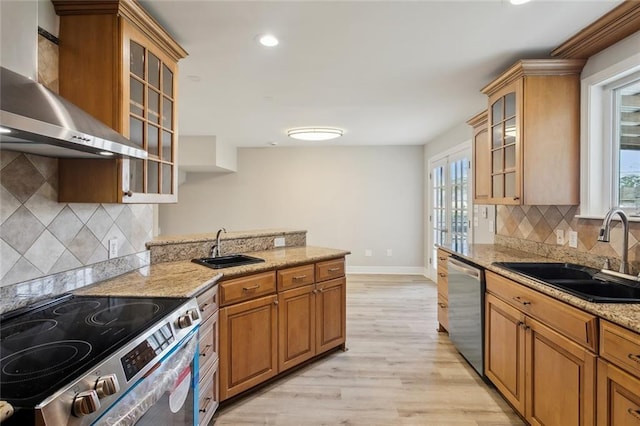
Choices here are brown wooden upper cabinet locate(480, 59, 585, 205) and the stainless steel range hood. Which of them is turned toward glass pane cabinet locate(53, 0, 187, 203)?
the brown wooden upper cabinet

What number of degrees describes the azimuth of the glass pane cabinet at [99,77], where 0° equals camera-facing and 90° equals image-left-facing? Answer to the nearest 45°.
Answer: approximately 315°

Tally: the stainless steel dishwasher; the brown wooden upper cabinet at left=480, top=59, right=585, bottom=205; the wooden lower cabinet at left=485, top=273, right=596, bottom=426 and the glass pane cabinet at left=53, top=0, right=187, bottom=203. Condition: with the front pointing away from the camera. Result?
0

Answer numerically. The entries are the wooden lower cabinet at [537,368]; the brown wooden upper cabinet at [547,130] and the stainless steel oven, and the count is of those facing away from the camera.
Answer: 0

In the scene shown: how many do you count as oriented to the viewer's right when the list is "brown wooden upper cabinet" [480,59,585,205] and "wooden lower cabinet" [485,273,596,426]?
0

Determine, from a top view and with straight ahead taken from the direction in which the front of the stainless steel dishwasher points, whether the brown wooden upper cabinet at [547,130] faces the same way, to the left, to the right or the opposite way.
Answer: the same way

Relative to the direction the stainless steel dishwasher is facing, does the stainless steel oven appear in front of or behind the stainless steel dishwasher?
in front

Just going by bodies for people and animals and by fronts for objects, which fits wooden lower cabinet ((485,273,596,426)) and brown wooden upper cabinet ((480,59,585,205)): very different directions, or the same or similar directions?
same or similar directions

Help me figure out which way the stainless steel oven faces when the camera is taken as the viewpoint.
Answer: facing the viewer and to the right of the viewer

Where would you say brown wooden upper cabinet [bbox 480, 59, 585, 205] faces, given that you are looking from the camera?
facing the viewer and to the left of the viewer

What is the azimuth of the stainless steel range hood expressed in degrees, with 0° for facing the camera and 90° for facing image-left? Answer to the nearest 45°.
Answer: approximately 315°

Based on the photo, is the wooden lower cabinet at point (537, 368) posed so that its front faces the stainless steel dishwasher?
no

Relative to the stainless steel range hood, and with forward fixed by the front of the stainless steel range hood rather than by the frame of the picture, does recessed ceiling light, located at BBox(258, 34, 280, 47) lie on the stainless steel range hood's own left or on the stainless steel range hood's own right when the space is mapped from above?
on the stainless steel range hood's own left
